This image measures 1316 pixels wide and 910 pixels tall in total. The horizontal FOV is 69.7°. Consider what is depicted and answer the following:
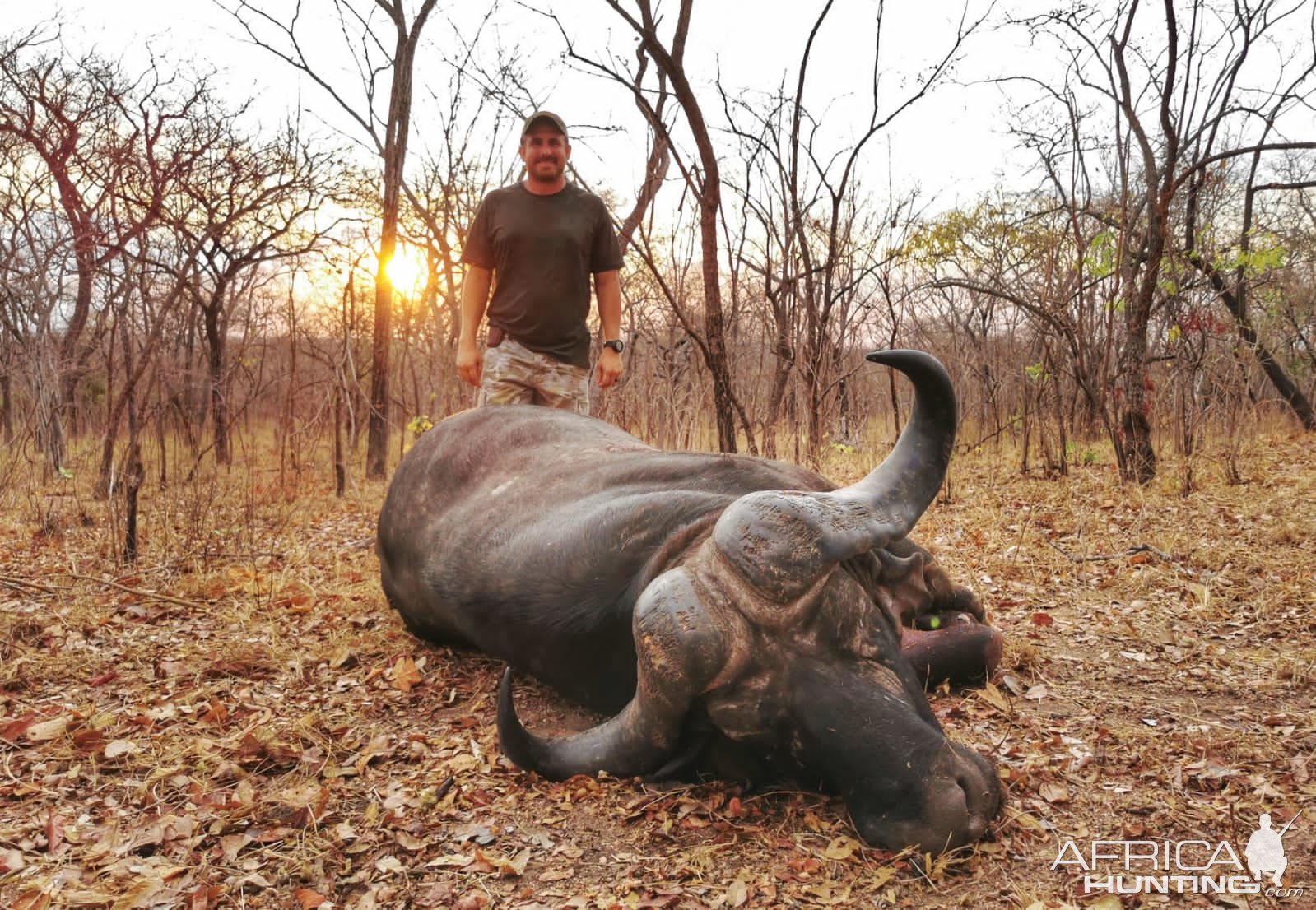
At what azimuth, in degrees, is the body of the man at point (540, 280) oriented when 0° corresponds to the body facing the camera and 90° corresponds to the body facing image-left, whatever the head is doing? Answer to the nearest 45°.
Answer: approximately 0°

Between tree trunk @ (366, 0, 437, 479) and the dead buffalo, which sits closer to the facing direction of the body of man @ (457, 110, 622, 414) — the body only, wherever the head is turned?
the dead buffalo

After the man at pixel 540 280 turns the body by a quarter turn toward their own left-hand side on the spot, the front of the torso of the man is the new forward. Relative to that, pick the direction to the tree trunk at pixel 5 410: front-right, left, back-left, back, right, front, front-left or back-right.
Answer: back-left

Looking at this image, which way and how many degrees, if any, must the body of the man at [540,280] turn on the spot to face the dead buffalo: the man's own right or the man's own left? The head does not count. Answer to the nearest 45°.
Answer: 0° — they already face it
